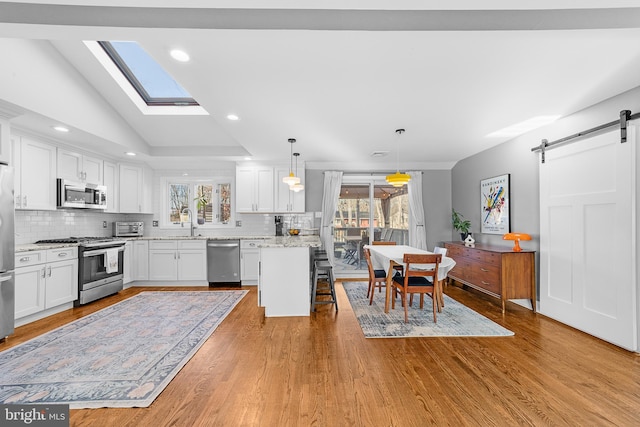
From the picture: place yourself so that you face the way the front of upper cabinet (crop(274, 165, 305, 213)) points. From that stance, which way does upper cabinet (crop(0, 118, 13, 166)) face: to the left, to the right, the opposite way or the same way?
to the left

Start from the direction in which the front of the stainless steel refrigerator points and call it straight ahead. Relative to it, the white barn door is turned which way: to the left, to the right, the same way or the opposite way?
the opposite way

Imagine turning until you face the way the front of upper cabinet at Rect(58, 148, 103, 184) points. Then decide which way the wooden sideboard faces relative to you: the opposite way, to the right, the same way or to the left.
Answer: the opposite way

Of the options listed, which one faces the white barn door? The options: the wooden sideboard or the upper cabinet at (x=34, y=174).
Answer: the upper cabinet

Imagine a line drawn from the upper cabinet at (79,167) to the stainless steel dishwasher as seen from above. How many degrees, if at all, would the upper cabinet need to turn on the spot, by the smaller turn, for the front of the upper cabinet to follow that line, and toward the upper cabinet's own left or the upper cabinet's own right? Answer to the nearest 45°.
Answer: approximately 45° to the upper cabinet's own left

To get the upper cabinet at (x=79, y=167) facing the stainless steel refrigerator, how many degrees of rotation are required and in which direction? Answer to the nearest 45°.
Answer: approximately 45° to its right

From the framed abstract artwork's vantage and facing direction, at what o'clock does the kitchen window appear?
The kitchen window is roughly at 1 o'clock from the framed abstract artwork.

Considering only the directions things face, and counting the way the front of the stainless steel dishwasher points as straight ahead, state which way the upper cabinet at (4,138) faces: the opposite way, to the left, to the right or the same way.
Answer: to the left
